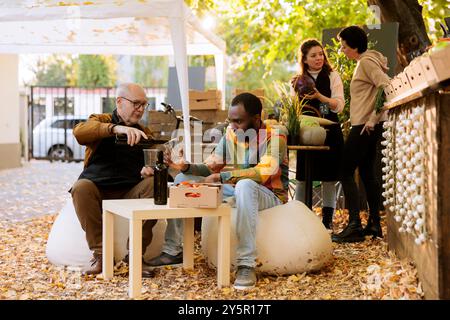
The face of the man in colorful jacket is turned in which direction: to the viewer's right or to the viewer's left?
to the viewer's left

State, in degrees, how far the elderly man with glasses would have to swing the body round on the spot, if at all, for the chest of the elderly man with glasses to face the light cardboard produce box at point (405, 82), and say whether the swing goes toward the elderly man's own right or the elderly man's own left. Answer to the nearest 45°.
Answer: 0° — they already face it

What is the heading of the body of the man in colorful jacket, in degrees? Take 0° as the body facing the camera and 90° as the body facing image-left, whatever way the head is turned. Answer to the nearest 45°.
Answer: approximately 45°

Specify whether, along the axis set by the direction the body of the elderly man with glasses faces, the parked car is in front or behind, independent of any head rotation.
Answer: behind

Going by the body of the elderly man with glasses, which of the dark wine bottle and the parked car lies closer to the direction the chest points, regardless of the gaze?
the dark wine bottle

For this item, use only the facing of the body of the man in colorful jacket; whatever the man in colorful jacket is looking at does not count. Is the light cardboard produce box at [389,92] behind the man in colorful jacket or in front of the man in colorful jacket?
behind
